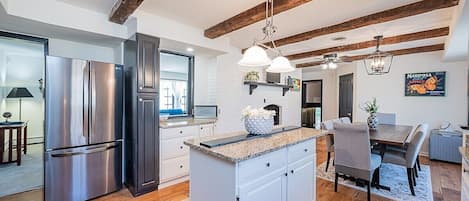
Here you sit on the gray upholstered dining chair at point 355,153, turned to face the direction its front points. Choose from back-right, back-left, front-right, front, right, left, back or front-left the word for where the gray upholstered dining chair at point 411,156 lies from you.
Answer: front

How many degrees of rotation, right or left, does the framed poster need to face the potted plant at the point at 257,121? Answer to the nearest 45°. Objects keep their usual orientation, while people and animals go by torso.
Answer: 0° — it already faces it

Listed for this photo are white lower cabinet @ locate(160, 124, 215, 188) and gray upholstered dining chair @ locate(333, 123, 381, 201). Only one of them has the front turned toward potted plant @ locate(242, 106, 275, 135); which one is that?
the white lower cabinet

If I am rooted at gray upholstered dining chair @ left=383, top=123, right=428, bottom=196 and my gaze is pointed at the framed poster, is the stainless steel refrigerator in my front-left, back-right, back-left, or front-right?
back-left

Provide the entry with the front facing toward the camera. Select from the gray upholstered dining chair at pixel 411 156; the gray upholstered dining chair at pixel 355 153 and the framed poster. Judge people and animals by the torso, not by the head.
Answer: the framed poster

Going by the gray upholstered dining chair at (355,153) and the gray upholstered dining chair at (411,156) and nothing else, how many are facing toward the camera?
0

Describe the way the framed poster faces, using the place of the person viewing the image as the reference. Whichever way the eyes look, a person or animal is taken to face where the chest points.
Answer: facing the viewer

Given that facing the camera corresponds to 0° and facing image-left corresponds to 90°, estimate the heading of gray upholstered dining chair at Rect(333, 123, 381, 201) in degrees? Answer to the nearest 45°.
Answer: approximately 225°

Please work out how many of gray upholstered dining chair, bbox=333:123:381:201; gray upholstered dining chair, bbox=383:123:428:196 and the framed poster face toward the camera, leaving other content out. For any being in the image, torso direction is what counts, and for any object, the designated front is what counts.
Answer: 1

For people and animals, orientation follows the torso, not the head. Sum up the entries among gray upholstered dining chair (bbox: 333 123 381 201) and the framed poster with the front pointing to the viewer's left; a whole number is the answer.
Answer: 0

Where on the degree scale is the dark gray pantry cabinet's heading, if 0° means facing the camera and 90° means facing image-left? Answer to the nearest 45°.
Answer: approximately 315°

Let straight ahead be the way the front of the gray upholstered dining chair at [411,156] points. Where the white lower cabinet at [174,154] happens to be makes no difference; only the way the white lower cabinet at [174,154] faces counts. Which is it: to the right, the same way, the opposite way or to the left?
the opposite way
